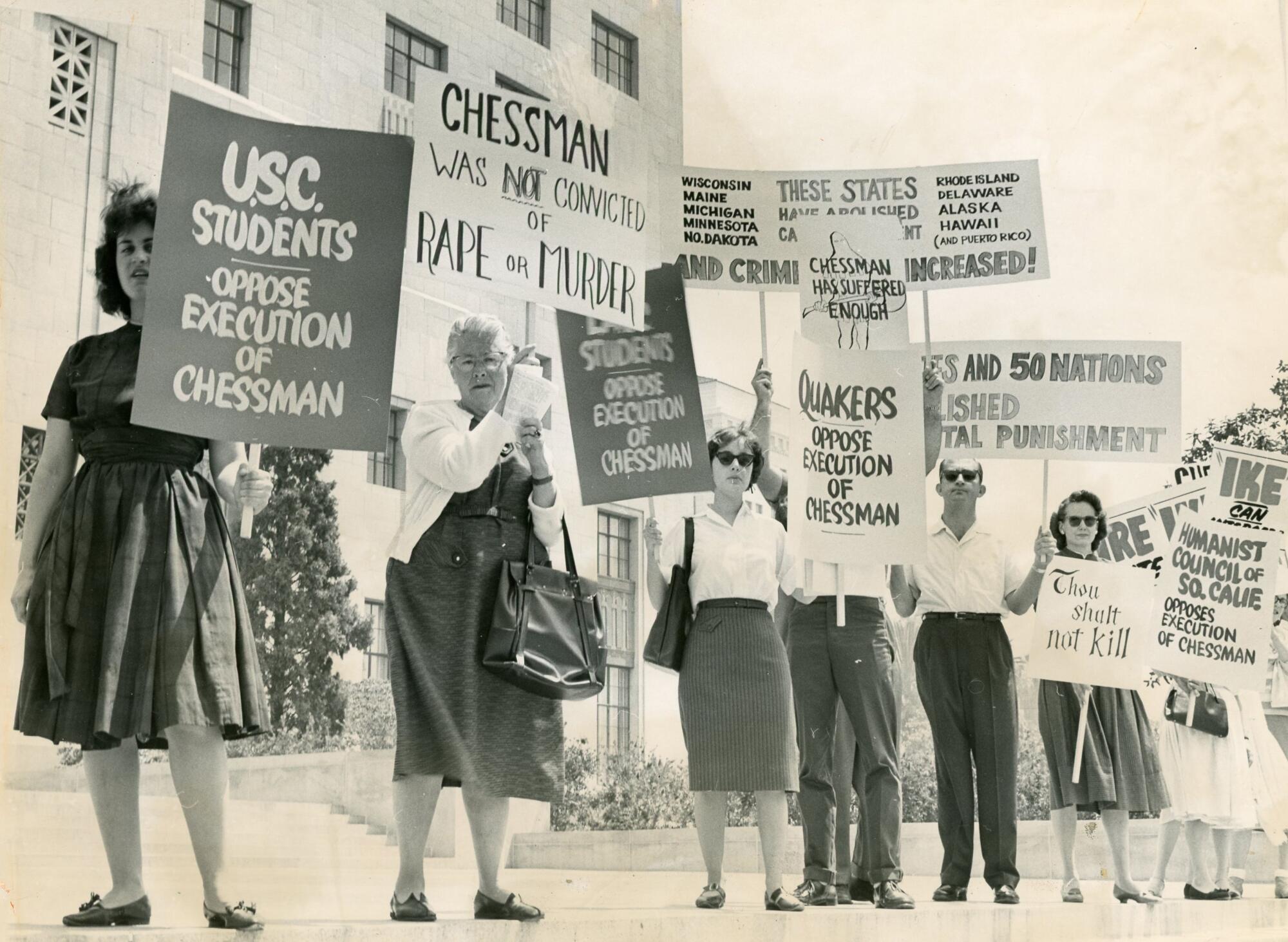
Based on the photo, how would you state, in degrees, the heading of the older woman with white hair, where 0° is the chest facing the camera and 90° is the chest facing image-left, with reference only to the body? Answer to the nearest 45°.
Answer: approximately 315°

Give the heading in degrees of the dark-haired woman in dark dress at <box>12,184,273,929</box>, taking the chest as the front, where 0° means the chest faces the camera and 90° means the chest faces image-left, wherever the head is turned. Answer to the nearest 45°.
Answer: approximately 0°

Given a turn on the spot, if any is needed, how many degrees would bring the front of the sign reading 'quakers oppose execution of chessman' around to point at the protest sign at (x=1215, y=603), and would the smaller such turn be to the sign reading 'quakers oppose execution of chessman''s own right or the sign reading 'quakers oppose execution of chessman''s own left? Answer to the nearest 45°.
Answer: approximately 135° to the sign reading 'quakers oppose execution of chessman''s own left

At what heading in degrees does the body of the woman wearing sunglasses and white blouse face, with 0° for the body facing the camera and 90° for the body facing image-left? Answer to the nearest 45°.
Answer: approximately 0°

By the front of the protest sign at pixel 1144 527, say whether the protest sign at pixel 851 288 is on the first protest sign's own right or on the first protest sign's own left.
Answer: on the first protest sign's own right

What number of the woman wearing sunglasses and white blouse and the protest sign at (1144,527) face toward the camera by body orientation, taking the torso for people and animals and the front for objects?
2
